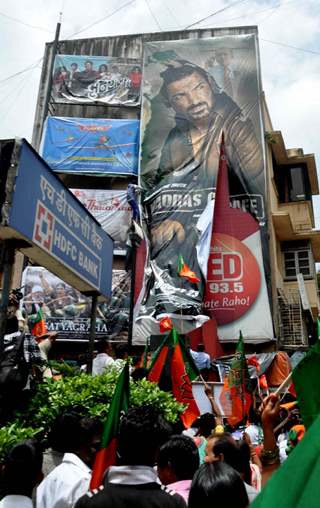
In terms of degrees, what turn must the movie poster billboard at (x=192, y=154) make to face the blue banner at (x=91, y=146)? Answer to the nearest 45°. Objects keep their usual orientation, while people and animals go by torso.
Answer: approximately 90° to its right

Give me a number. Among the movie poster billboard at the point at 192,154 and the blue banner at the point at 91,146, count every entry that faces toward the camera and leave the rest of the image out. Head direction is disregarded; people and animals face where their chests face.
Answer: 2

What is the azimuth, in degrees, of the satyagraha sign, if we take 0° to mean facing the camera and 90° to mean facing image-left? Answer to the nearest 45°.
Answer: approximately 0°

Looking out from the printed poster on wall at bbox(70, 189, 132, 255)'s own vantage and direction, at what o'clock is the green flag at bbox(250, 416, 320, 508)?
The green flag is roughly at 12 o'clock from the printed poster on wall.

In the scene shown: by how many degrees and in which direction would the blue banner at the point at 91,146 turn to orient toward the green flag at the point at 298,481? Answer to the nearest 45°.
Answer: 0° — it already faces it

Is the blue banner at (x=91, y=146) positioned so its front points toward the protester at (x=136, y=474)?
yes

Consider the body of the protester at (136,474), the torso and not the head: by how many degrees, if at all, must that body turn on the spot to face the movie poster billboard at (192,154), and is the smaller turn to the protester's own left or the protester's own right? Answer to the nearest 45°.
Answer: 0° — they already face it

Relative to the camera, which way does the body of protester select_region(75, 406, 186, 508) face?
away from the camera

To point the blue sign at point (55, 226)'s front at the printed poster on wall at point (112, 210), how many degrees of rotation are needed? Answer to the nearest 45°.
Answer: approximately 135° to its left

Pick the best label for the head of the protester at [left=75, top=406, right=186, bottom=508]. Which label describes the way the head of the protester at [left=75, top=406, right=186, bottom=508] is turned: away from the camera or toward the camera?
away from the camera

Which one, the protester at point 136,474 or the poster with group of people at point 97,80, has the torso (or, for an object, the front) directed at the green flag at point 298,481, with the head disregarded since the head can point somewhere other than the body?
the poster with group of people
